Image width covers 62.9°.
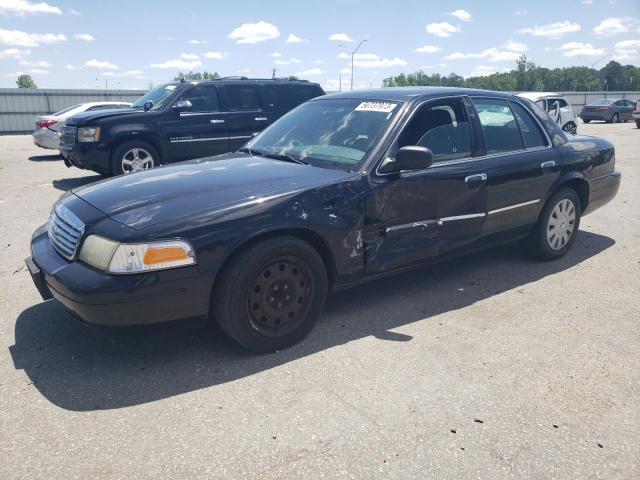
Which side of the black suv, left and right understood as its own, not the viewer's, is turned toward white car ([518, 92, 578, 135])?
back

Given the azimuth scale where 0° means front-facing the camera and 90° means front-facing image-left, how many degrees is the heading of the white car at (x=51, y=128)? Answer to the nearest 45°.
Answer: approximately 225°

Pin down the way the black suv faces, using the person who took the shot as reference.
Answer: facing the viewer and to the left of the viewer

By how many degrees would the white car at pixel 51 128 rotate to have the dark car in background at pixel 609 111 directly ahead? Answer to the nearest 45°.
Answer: approximately 45° to its right

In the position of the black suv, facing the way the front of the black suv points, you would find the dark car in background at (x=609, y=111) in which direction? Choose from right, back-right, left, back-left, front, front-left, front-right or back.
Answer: back

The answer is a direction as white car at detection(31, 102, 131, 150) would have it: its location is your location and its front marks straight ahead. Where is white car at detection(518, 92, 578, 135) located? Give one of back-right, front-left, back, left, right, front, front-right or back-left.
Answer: front-right

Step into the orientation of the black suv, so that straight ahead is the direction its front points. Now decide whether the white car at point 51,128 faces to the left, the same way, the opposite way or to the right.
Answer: the opposite way

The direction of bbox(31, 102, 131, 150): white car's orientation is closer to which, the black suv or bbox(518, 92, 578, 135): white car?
the white car
